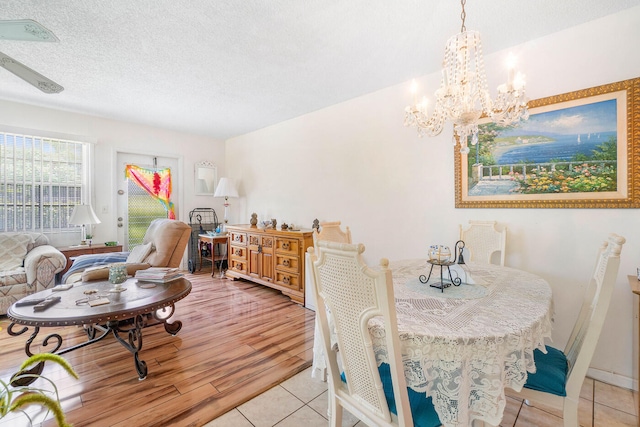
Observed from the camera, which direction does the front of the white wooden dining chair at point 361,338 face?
facing away from the viewer and to the right of the viewer

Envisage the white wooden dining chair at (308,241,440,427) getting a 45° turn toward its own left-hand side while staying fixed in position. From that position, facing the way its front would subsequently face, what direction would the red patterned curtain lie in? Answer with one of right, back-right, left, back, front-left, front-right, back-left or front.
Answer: front-left

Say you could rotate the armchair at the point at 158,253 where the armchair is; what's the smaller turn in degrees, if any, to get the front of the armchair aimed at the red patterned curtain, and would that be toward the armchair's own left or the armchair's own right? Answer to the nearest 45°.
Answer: approximately 90° to the armchair's own right

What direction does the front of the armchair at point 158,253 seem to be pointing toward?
to the viewer's left

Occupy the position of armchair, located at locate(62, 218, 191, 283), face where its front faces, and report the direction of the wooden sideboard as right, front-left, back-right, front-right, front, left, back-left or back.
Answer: back

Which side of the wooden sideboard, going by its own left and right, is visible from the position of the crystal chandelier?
left

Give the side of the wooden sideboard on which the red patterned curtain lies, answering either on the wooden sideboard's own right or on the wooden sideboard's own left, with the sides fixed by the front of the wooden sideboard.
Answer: on the wooden sideboard's own right

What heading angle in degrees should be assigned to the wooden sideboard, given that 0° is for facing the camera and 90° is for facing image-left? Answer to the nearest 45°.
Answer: approximately 45°

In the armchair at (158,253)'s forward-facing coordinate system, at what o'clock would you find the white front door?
The white front door is roughly at 3 o'clock from the armchair.

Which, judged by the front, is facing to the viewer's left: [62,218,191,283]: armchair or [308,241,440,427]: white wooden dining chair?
the armchair

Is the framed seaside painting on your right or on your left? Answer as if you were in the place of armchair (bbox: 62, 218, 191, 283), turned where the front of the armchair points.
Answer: on your left

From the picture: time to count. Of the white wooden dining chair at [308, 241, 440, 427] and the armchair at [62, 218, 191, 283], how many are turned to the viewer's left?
1

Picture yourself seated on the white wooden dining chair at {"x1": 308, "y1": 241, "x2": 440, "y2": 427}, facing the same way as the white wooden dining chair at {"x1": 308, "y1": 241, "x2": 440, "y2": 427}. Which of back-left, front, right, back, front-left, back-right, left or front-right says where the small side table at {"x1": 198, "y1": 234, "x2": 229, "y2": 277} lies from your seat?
left

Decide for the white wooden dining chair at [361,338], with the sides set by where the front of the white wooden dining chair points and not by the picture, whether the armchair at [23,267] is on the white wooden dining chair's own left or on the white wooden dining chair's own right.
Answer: on the white wooden dining chair's own left

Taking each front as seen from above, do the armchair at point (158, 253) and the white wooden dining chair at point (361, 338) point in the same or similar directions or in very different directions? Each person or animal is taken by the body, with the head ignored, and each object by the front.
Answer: very different directions

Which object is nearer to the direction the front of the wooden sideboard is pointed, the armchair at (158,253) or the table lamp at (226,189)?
the armchair
